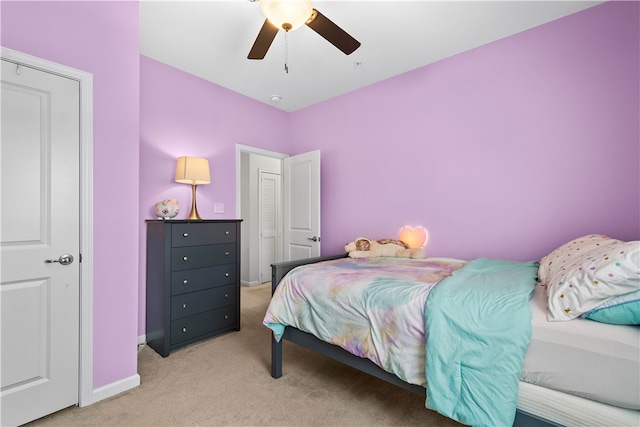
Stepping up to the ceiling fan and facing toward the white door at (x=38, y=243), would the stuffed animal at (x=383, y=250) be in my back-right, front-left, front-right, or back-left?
back-right

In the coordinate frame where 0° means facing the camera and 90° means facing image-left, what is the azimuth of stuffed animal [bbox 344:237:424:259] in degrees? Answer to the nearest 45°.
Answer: approximately 90°

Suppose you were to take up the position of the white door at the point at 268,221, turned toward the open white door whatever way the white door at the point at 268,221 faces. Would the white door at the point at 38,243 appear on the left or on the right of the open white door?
right

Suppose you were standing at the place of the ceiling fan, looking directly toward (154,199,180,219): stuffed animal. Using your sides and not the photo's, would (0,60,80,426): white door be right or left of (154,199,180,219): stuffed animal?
left

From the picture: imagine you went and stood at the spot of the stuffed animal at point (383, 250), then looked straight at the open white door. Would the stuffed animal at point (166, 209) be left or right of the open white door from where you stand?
left

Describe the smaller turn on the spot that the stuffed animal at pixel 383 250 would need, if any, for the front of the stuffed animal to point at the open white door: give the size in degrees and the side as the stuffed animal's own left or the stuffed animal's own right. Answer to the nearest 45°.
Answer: approximately 45° to the stuffed animal's own right

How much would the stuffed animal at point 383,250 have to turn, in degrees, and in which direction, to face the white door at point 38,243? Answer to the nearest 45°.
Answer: approximately 45° to its left
